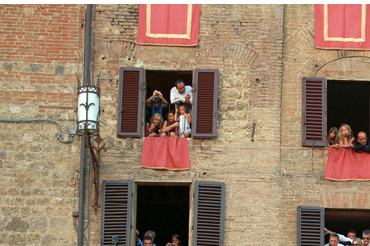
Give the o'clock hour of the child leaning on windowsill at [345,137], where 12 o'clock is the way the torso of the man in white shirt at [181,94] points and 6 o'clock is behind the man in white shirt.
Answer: The child leaning on windowsill is roughly at 9 o'clock from the man in white shirt.

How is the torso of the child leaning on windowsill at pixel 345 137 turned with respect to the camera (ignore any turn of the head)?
toward the camera

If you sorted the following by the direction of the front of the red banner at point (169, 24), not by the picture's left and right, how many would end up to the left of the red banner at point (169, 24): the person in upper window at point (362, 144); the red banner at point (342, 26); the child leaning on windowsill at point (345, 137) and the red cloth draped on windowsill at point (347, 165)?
4

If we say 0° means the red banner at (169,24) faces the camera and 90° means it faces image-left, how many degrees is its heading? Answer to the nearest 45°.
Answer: approximately 0°

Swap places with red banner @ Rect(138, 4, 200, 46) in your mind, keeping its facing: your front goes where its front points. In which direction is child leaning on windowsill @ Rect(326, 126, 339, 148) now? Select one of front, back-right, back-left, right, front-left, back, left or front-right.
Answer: left

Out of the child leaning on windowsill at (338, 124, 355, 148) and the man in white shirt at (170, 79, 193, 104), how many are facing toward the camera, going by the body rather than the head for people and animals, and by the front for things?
2

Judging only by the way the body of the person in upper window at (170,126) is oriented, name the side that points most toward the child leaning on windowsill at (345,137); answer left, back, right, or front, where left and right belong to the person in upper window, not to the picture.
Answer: left

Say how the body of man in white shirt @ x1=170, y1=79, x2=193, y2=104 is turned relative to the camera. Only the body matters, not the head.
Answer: toward the camera

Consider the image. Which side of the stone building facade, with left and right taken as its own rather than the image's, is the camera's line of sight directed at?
front

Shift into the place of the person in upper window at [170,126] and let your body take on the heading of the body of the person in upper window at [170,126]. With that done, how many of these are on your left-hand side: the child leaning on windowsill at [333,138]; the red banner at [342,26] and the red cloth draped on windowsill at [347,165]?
3

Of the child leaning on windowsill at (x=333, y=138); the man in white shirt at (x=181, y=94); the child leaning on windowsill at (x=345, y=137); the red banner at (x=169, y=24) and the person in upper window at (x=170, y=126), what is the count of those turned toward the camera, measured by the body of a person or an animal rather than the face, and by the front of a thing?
5

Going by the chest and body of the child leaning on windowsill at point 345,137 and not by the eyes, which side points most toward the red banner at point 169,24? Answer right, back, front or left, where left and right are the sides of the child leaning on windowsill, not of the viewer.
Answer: right

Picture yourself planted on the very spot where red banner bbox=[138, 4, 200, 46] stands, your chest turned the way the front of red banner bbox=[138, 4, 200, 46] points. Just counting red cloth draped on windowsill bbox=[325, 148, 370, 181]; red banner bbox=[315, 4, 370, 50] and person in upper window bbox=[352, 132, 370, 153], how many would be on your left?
3
